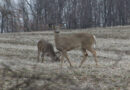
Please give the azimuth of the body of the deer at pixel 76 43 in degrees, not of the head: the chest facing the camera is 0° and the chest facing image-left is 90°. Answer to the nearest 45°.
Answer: approximately 90°
